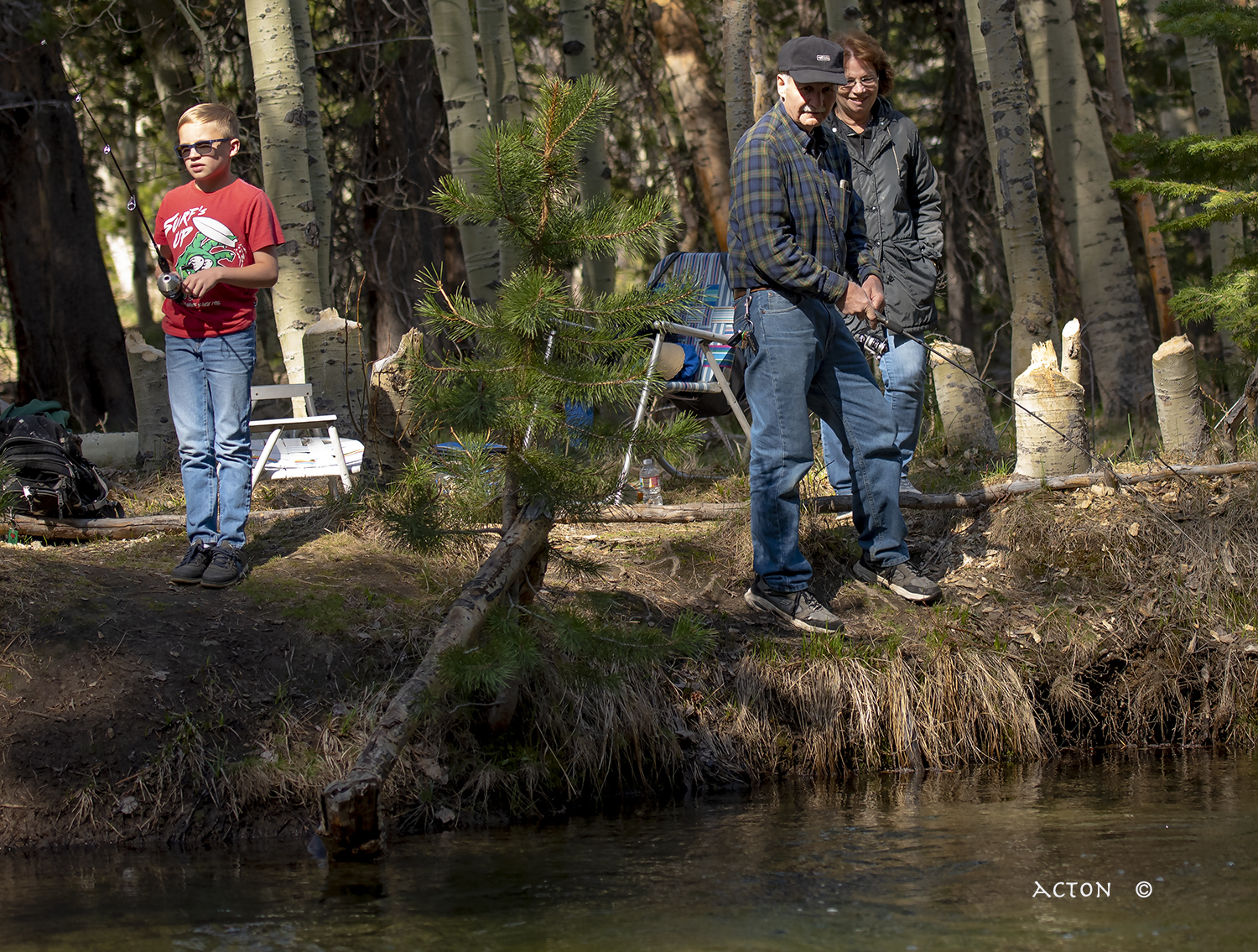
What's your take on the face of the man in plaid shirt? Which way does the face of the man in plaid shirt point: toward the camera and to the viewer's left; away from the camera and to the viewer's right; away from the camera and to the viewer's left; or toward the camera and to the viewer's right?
toward the camera and to the viewer's right

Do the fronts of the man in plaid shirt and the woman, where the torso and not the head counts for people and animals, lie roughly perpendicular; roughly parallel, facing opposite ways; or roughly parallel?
roughly perpendicular

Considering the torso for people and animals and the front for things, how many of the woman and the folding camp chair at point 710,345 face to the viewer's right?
0

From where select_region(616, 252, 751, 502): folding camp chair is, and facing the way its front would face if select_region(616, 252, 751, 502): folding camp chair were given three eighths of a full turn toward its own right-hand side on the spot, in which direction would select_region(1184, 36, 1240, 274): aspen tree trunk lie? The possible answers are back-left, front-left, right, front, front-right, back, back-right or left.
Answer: front-right

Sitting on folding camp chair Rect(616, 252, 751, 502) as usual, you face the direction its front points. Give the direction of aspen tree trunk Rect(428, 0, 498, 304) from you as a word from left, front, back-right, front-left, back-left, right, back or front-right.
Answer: right

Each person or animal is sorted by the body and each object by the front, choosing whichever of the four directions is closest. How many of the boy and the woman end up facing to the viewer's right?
0
